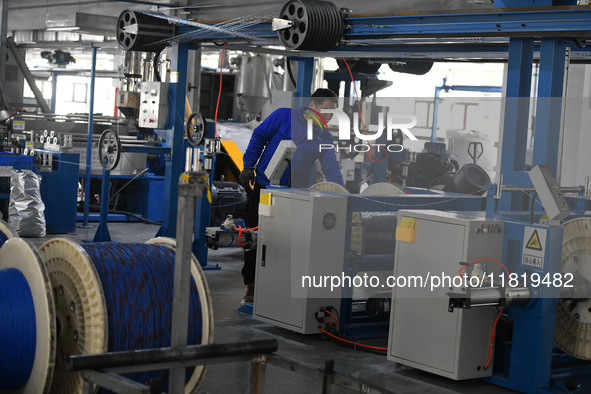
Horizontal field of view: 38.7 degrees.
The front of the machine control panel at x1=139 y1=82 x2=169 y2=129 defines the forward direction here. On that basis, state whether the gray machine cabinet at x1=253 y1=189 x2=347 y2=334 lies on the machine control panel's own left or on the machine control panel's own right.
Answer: on the machine control panel's own left

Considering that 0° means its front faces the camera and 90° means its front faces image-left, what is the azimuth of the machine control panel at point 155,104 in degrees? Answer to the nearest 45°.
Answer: approximately 45°

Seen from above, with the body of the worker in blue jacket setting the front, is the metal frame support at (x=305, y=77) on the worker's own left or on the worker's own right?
on the worker's own left

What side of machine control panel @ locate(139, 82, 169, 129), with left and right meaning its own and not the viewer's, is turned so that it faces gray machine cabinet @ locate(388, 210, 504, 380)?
left

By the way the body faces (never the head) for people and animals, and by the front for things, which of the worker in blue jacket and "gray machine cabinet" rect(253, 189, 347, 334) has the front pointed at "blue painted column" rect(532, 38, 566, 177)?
the worker in blue jacket

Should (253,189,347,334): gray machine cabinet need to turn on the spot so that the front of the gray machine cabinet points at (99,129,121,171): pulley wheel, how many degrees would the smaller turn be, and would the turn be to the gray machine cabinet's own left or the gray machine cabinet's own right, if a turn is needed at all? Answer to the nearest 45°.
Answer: approximately 90° to the gray machine cabinet's own right

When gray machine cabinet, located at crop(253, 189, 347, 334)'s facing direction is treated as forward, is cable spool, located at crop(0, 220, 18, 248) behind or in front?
in front

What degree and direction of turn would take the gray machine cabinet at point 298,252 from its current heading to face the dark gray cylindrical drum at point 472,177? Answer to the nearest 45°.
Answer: approximately 180°

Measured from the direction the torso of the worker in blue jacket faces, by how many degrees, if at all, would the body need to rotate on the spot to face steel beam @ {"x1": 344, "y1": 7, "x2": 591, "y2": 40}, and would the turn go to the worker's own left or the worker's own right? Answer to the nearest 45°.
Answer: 0° — they already face it

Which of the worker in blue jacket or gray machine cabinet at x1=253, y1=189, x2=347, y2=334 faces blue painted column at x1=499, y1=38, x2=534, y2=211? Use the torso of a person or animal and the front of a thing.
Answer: the worker in blue jacket

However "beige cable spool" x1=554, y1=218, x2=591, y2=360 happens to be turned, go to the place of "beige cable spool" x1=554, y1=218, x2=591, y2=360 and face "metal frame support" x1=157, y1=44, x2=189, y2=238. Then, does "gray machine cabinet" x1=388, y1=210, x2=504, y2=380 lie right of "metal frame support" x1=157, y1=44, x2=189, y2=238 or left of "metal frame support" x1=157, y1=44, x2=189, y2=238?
left
